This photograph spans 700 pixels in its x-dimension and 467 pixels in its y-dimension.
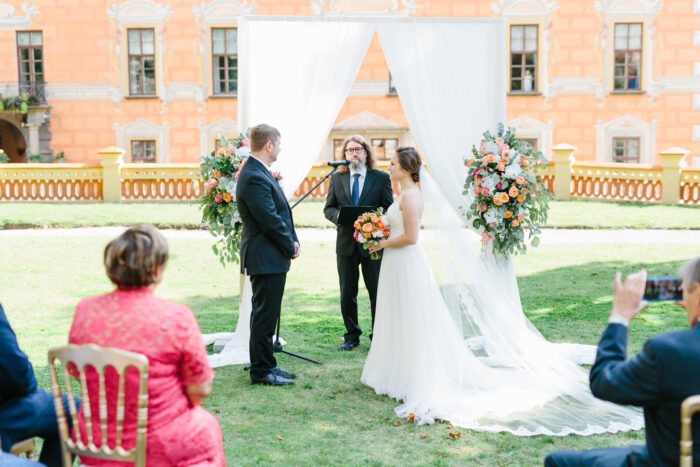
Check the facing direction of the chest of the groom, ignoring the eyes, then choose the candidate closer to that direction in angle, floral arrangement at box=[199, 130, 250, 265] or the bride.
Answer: the bride

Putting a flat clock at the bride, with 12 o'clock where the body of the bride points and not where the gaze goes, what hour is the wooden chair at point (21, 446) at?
The wooden chair is roughly at 10 o'clock from the bride.

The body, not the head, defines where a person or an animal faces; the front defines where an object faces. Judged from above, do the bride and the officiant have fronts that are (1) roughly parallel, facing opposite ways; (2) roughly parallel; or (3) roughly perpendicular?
roughly perpendicular

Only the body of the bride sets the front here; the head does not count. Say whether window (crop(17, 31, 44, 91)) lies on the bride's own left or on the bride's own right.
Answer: on the bride's own right

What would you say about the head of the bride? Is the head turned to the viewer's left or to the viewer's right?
to the viewer's left

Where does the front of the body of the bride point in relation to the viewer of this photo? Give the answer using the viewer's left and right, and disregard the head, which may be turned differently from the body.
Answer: facing to the left of the viewer

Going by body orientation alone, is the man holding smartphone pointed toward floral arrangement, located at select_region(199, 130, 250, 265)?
yes

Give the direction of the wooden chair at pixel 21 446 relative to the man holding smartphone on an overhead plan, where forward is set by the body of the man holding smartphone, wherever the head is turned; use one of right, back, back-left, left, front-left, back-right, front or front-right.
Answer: front-left

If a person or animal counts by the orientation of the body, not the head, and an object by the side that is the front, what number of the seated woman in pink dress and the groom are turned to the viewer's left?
0

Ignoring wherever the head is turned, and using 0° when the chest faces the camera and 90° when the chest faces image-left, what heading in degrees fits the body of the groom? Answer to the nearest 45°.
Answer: approximately 270°

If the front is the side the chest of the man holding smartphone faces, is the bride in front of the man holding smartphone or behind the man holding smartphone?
in front

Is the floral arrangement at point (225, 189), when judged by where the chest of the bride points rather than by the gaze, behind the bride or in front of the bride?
in front

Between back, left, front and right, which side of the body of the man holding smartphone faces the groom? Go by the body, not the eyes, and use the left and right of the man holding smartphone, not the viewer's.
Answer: front

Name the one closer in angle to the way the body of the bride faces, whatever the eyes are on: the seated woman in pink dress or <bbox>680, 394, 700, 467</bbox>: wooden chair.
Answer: the seated woman in pink dress

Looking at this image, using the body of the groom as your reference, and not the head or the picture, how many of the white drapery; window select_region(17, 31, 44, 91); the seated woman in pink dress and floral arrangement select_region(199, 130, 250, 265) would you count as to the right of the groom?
1
